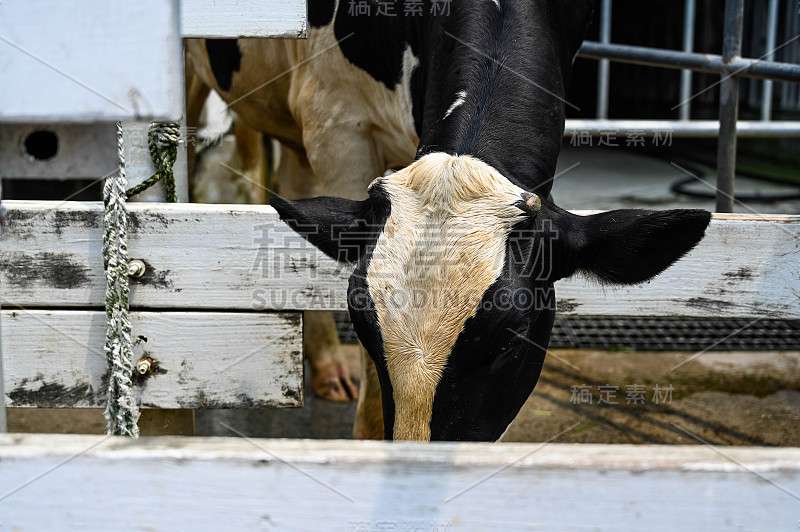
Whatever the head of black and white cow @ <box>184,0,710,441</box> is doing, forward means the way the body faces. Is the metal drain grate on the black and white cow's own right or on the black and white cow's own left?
on the black and white cow's own left

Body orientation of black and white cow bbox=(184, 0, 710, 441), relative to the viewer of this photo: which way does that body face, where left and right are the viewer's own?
facing the viewer and to the right of the viewer

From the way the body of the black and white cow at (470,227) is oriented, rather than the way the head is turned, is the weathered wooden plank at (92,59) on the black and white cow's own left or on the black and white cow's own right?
on the black and white cow's own right

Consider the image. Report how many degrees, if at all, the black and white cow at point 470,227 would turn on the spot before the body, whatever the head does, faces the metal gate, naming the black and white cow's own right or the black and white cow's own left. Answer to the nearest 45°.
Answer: approximately 90° to the black and white cow's own left

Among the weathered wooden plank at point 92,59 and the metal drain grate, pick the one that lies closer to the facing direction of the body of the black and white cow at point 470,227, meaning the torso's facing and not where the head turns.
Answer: the weathered wooden plank

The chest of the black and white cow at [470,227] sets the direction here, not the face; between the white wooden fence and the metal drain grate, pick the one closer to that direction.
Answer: the white wooden fence

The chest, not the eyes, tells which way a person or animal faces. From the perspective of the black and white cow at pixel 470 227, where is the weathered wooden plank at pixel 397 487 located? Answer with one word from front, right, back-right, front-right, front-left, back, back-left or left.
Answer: front-right
